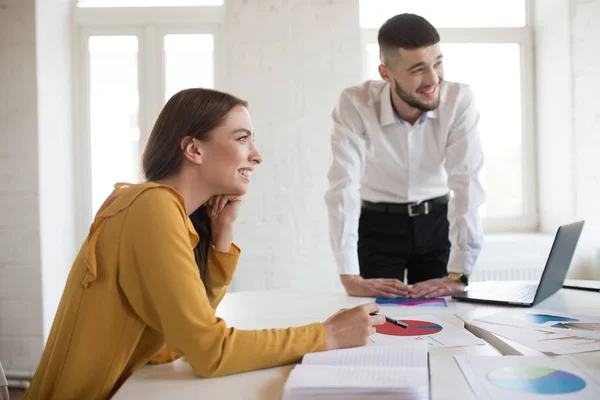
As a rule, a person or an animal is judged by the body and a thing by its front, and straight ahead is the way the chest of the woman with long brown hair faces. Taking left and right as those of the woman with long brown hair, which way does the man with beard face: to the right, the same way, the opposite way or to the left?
to the right

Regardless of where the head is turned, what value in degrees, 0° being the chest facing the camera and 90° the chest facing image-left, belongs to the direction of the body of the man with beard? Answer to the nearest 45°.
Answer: approximately 0°

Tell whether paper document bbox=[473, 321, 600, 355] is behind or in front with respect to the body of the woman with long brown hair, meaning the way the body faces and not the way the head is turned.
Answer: in front

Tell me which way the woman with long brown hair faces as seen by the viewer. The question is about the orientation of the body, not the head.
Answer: to the viewer's right

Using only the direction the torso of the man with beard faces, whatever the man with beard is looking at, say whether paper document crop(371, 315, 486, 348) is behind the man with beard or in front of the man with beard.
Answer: in front

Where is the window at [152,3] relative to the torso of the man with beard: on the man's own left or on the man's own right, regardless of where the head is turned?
on the man's own right

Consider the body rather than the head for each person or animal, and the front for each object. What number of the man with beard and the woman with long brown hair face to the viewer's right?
1

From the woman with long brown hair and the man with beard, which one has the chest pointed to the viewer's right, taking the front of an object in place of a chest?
the woman with long brown hair

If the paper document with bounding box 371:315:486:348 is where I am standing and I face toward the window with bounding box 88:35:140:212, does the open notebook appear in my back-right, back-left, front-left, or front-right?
back-left

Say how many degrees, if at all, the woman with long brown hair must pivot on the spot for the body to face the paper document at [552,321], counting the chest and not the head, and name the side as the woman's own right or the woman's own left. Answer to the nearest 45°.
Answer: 0° — they already face it

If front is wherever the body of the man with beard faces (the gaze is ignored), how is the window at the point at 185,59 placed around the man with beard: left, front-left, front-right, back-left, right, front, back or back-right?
back-right

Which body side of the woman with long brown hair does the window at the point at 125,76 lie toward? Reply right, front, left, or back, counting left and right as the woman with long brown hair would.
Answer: left

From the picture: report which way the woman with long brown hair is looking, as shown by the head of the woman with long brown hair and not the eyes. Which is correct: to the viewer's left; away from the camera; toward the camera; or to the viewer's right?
to the viewer's right
